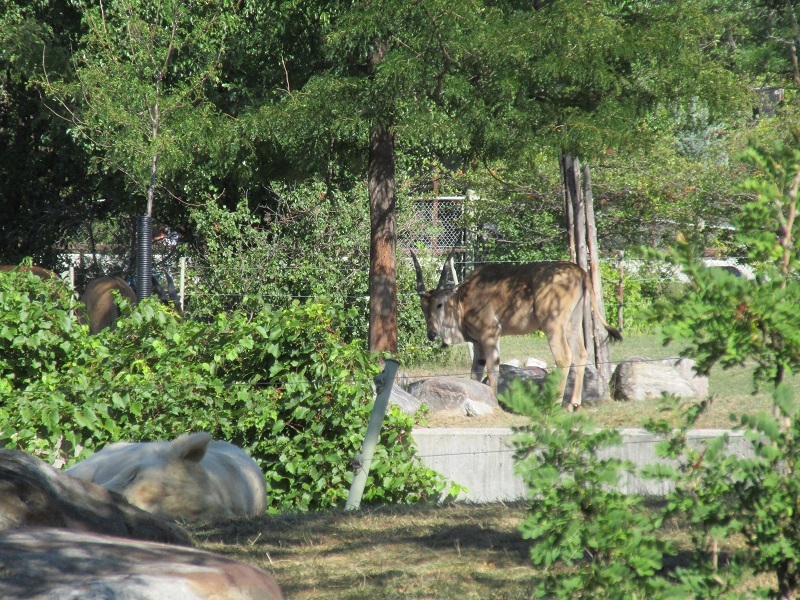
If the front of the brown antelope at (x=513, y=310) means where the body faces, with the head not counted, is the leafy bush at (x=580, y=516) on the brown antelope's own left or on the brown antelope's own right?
on the brown antelope's own left

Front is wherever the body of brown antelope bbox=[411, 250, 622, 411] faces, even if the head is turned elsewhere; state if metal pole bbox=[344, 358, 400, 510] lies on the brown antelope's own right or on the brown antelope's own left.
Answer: on the brown antelope's own left

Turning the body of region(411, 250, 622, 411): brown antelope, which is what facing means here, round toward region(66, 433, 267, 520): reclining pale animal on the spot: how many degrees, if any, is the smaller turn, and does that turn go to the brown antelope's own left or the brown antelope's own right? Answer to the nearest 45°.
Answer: approximately 90° to the brown antelope's own left

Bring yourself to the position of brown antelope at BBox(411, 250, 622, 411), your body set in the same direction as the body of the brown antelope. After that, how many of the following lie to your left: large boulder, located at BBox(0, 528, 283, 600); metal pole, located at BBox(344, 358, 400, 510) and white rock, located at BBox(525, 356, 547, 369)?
2

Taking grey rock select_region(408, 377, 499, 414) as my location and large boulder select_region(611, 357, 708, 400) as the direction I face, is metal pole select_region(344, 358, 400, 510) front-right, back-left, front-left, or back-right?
back-right

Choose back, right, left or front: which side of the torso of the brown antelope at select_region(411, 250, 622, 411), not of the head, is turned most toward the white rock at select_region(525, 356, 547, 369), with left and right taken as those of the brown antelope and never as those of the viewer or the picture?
right

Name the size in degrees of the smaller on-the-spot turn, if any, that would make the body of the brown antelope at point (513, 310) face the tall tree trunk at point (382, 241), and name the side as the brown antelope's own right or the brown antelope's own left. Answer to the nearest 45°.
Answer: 0° — it already faces it

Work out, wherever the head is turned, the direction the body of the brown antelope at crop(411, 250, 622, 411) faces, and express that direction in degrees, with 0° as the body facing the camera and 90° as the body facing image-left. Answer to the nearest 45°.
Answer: approximately 90°
